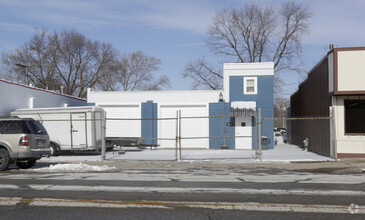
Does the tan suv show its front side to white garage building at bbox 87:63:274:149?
no

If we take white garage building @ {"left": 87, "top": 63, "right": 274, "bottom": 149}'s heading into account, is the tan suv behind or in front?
in front

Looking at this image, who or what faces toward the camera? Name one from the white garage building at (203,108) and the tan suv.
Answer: the white garage building

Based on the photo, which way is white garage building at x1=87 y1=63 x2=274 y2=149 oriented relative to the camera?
toward the camera

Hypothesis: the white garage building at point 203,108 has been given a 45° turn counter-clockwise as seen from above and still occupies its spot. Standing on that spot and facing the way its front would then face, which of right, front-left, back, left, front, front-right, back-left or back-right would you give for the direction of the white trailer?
right
